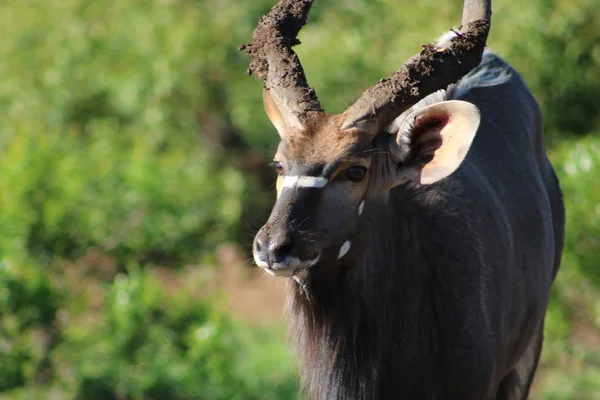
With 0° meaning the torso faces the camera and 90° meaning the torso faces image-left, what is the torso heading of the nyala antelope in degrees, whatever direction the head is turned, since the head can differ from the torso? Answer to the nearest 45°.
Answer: approximately 45°
